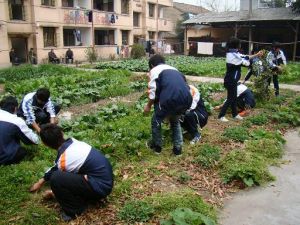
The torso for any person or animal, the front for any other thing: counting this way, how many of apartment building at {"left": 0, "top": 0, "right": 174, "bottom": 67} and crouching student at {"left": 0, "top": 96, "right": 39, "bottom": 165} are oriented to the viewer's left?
0

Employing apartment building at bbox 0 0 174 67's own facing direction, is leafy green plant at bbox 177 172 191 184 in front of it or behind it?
in front

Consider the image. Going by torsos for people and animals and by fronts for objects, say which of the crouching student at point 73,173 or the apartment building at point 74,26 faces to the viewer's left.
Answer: the crouching student

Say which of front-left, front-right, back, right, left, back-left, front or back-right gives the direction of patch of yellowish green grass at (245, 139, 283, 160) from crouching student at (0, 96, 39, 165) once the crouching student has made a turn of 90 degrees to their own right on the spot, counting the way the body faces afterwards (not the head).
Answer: front-left

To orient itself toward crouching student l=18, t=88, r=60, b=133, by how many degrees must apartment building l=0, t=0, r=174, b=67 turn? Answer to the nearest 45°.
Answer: approximately 45° to its right

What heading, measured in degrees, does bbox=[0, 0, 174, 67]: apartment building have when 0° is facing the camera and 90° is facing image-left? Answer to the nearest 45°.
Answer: approximately 315°

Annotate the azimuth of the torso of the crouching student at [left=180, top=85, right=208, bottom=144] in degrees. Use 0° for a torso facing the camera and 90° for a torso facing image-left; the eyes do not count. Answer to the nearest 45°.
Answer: approximately 90°

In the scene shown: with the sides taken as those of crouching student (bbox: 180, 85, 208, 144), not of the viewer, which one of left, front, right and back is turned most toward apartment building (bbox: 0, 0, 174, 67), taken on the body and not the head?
right

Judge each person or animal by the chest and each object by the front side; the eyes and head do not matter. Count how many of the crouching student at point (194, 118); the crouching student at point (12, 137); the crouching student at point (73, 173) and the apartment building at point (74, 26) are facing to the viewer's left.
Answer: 2

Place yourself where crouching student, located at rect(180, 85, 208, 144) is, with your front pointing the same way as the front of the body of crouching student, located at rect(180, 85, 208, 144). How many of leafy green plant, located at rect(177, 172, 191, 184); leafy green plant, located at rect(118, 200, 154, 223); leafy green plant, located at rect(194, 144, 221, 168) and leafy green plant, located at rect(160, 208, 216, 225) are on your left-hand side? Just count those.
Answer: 4

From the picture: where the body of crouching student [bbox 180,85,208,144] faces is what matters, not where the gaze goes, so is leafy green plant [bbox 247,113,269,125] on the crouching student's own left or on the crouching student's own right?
on the crouching student's own right

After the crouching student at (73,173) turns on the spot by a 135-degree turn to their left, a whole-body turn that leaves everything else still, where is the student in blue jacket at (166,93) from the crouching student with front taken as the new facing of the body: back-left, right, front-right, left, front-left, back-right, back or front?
left

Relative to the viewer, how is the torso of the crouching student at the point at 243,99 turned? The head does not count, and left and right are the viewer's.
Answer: facing to the left of the viewer

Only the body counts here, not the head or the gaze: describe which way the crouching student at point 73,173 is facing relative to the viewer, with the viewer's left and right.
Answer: facing to the left of the viewer

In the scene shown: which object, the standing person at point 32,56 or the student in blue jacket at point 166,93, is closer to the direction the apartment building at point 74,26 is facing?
the student in blue jacket

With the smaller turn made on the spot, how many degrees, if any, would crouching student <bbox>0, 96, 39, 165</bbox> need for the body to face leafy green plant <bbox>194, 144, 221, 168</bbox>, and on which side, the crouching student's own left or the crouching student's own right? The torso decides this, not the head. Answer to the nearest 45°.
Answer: approximately 45° to the crouching student's own right
